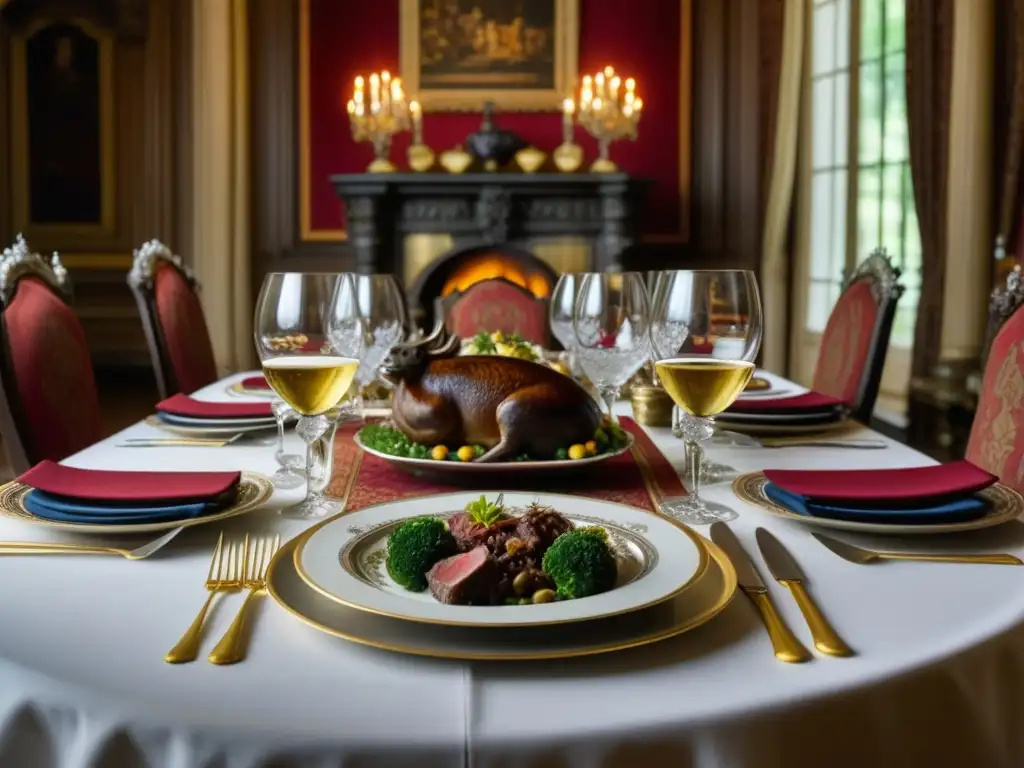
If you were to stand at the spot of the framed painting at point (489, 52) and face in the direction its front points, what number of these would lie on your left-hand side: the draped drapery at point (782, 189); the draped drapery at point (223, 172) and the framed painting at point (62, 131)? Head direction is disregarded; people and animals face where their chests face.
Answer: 1

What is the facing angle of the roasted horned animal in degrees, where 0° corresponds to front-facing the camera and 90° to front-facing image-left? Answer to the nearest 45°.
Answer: approximately 90°

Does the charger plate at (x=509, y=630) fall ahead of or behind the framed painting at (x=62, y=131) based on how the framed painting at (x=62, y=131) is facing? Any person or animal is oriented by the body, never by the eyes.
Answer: ahead

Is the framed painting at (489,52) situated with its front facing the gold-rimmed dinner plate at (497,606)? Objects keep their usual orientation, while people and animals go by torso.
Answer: yes

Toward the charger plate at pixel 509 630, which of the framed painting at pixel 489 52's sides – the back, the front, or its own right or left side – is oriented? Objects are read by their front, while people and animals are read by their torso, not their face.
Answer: front

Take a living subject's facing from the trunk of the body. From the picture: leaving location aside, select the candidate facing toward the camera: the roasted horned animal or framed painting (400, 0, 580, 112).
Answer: the framed painting

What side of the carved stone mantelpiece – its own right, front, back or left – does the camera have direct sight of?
front

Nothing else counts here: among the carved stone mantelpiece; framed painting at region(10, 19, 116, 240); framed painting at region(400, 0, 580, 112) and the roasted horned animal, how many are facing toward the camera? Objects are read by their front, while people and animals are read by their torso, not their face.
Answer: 3

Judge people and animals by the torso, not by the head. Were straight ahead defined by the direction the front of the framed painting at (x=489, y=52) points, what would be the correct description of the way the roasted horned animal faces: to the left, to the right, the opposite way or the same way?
to the right

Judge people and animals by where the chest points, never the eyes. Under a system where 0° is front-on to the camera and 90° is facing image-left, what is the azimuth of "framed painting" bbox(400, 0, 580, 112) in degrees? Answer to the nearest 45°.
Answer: approximately 0°

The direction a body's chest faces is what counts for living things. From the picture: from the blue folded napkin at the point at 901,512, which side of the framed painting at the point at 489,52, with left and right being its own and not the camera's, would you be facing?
front

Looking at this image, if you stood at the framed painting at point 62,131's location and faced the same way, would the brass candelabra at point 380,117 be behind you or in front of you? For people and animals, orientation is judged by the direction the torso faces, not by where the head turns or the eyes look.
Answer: in front

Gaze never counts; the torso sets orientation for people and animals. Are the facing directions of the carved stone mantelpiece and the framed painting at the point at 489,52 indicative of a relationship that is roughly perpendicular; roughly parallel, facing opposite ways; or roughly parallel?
roughly parallel

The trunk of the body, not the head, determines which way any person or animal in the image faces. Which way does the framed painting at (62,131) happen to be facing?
toward the camera

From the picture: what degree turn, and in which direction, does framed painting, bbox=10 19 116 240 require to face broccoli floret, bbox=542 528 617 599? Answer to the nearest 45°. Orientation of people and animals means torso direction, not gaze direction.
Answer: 0° — it already faces it
